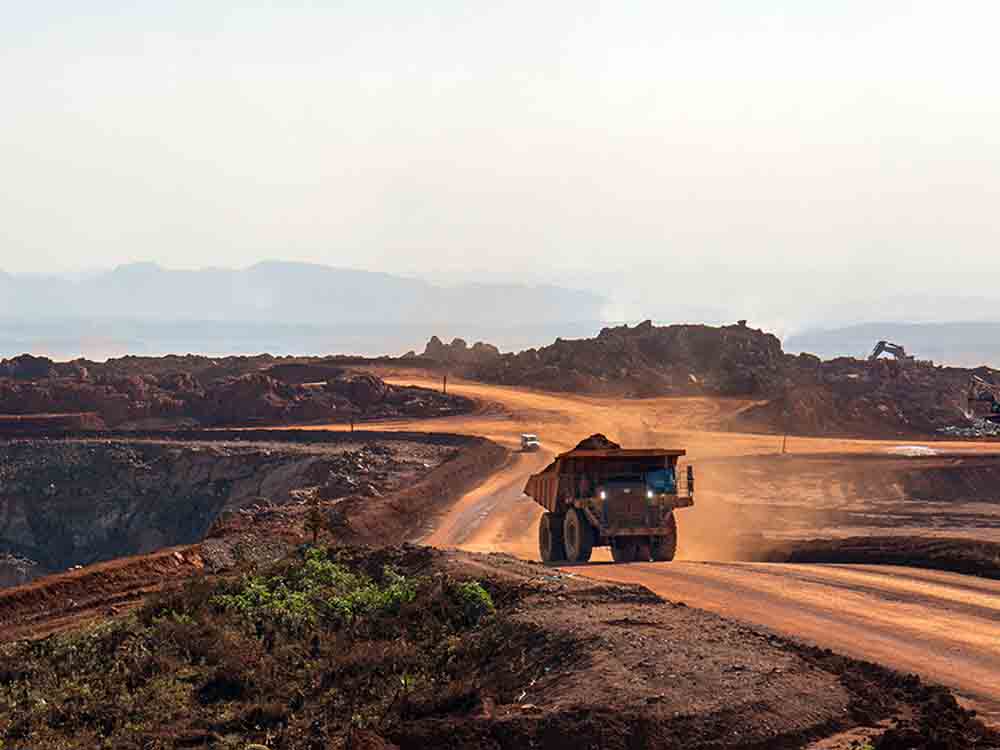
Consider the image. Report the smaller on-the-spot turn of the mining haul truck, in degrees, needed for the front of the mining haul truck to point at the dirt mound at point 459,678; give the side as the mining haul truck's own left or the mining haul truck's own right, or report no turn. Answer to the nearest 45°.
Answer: approximately 45° to the mining haul truck's own right

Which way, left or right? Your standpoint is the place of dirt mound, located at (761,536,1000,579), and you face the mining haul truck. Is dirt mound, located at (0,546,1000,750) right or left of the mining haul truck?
left

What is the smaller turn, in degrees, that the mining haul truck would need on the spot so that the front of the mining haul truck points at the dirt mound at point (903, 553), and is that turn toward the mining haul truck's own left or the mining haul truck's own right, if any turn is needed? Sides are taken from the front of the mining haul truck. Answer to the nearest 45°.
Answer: approximately 45° to the mining haul truck's own left

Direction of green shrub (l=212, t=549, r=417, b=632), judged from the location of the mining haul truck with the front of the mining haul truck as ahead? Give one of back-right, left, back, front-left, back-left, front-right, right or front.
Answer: right

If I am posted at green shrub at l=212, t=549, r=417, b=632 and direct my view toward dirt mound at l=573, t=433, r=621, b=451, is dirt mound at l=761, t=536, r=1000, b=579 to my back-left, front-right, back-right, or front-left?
front-right

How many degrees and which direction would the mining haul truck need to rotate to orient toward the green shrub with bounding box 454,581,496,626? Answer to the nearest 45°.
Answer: approximately 45° to its right

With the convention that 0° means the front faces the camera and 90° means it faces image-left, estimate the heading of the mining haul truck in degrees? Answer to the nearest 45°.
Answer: approximately 315°
